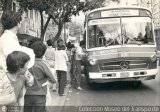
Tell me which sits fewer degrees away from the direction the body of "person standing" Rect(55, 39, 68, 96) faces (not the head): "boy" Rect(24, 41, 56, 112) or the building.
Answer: the building

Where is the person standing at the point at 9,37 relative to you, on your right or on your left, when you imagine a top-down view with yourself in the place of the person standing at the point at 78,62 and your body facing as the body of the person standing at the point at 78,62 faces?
on your right

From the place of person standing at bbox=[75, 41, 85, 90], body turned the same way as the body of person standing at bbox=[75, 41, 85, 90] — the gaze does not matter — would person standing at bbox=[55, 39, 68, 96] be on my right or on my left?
on my right

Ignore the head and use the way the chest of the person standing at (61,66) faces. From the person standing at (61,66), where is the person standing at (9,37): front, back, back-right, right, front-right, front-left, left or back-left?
back

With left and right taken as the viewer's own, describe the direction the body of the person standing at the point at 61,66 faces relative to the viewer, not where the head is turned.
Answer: facing away from the viewer

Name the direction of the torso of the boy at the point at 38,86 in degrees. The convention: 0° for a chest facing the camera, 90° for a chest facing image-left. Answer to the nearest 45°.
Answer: approximately 225°

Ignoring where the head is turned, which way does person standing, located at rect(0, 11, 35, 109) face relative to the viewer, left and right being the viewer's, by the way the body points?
facing away from the viewer and to the right of the viewer
